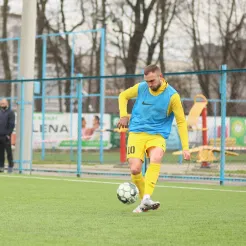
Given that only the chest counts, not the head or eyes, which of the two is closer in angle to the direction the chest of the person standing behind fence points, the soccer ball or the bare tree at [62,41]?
the soccer ball

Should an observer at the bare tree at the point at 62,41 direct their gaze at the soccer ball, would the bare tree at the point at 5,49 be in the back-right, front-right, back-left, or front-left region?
back-right

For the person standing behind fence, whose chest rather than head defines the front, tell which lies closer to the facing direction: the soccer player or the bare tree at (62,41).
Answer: the soccer player

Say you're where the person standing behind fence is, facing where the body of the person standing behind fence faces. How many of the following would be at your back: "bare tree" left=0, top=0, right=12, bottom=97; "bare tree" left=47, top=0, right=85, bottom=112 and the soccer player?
2

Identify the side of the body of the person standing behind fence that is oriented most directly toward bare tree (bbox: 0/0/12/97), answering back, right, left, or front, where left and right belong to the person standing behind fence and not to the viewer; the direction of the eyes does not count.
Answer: back

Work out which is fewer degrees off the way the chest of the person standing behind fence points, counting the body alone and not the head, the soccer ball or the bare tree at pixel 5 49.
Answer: the soccer ball

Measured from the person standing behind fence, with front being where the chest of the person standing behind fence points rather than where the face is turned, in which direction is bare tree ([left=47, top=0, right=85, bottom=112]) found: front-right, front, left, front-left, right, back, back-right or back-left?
back

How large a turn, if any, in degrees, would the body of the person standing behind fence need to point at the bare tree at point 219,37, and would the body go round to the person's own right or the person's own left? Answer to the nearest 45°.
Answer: approximately 135° to the person's own left

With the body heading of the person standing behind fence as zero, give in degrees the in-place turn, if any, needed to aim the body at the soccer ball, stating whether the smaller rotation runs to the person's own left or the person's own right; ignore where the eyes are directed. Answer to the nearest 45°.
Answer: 0° — they already face it
